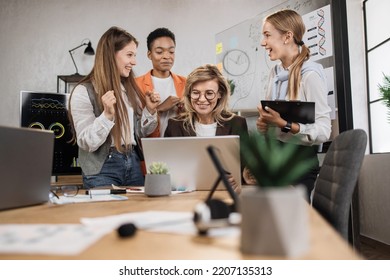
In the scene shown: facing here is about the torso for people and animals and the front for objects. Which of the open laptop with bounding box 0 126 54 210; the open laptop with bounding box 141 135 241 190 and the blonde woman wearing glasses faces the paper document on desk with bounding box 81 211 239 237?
the blonde woman wearing glasses

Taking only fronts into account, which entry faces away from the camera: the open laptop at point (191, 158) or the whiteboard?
the open laptop

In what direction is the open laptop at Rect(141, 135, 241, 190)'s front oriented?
away from the camera

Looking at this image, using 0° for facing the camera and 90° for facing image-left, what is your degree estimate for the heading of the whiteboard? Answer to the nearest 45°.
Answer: approximately 45°

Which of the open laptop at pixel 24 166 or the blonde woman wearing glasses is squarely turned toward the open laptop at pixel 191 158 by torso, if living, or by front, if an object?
the blonde woman wearing glasses

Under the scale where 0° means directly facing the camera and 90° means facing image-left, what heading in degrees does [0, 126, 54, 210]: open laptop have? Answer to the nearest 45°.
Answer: approximately 135°

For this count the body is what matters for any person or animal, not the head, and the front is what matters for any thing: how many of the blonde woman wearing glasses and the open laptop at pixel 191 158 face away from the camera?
1

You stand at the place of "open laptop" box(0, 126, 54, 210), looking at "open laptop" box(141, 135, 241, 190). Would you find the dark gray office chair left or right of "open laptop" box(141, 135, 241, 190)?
right
